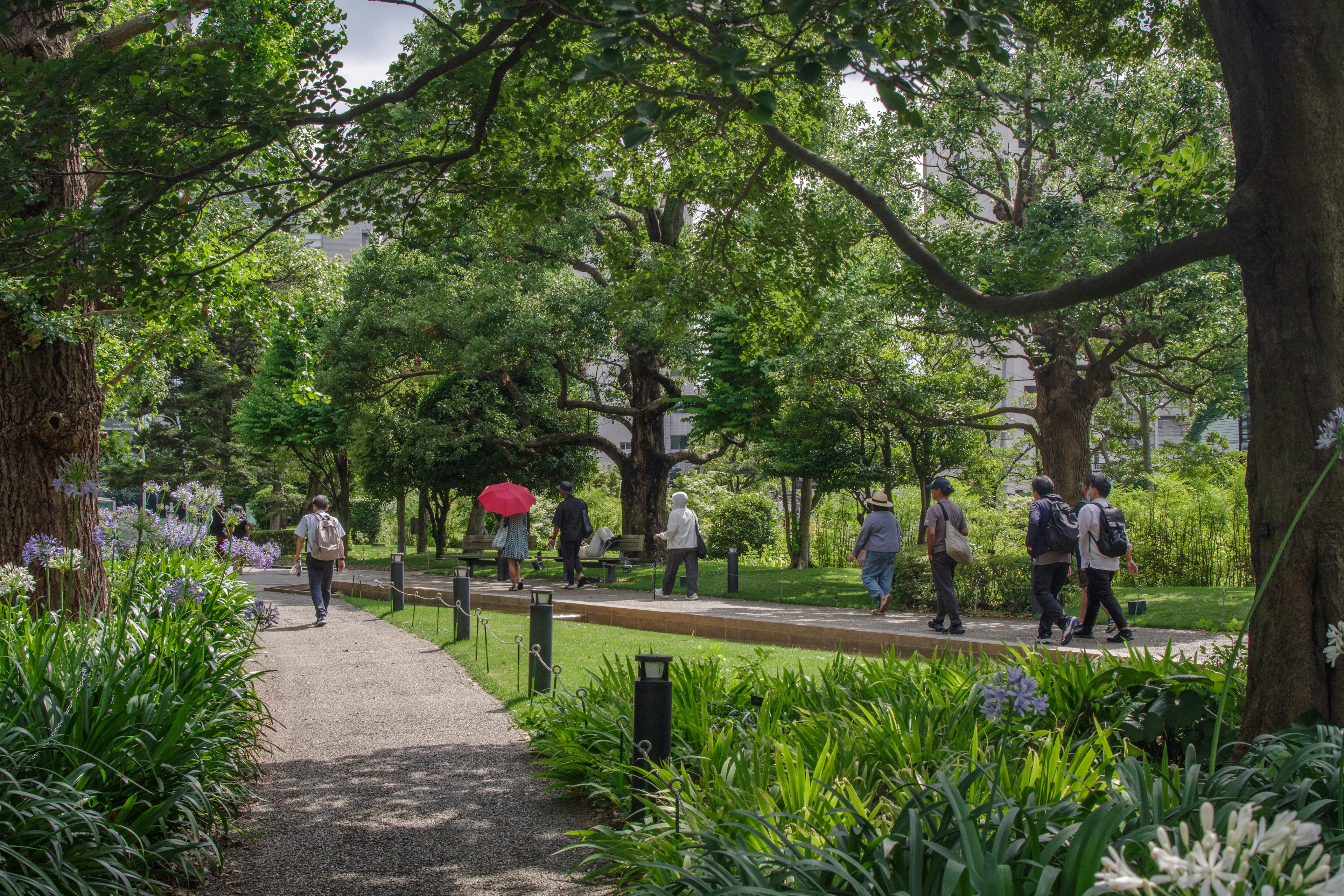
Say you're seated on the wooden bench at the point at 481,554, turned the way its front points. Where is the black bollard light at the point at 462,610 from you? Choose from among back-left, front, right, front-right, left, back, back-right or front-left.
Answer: front-left

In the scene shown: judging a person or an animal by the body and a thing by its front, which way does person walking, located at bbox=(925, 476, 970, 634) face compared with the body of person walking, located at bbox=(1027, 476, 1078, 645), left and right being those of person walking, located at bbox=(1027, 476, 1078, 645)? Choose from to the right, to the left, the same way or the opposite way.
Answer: the same way

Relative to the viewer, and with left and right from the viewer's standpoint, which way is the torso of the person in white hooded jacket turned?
facing away from the viewer and to the left of the viewer

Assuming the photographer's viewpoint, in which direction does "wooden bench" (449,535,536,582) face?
facing the viewer and to the left of the viewer
